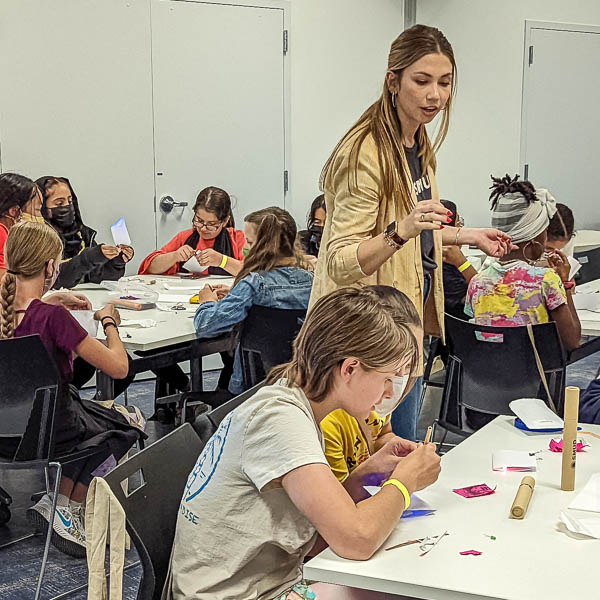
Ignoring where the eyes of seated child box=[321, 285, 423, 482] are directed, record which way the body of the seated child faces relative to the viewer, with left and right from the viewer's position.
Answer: facing the viewer and to the right of the viewer

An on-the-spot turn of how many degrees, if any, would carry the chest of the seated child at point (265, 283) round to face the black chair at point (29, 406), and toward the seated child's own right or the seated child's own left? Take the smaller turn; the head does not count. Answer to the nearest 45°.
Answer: approximately 90° to the seated child's own left

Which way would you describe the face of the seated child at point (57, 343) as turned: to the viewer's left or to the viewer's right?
to the viewer's right

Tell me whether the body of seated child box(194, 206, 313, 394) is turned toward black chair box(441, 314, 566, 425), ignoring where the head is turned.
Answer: no

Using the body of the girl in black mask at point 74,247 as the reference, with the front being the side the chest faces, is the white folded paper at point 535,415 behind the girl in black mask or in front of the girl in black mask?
in front

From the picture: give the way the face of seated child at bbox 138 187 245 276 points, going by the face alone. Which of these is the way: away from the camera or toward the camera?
toward the camera

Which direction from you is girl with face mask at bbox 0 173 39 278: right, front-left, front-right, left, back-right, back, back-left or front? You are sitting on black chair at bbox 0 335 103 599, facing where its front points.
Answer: front-left

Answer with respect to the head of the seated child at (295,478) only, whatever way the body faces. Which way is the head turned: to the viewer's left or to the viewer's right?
to the viewer's right

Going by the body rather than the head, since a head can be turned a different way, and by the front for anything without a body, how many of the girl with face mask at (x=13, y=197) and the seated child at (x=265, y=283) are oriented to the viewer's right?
1

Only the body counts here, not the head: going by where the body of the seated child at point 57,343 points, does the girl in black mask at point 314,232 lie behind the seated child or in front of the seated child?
in front

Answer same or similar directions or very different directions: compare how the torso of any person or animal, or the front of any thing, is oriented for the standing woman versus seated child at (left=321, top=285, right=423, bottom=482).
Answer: same or similar directions

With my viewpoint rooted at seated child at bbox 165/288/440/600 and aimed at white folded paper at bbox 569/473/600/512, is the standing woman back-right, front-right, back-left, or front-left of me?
front-left

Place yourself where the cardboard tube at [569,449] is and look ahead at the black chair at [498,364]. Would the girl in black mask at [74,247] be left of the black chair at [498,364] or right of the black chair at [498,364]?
left

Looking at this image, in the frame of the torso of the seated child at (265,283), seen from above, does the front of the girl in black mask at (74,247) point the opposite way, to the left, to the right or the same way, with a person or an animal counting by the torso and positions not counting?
the opposite way

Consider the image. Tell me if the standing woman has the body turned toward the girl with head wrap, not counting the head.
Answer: no

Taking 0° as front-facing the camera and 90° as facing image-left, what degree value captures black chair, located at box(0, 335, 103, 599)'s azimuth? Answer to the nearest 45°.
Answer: approximately 225°

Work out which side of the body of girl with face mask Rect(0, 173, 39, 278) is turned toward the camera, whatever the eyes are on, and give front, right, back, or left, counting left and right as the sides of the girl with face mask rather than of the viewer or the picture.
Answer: right
